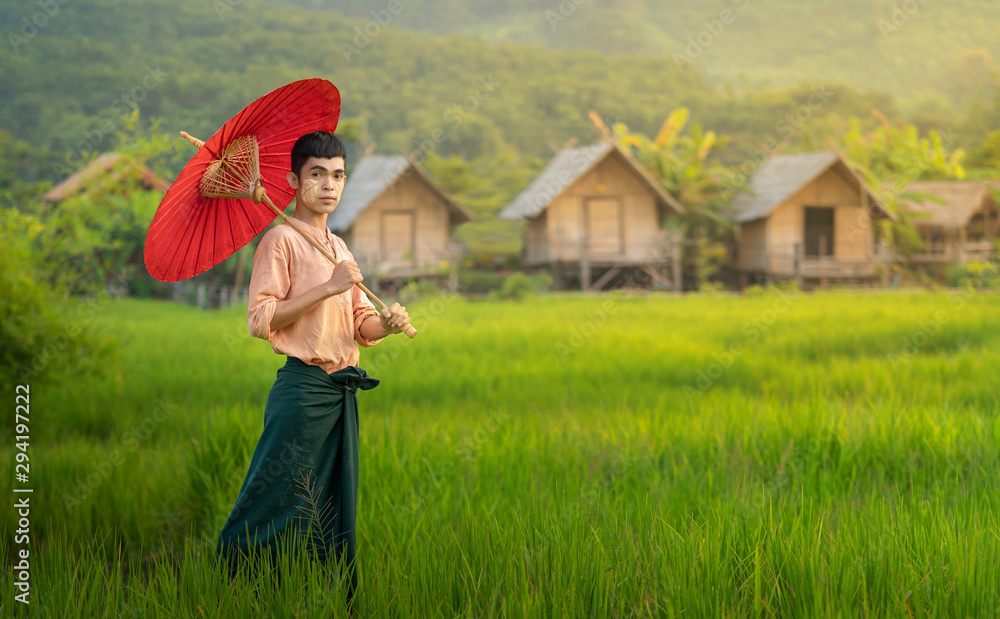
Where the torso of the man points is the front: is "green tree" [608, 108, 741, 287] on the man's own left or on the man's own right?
on the man's own left

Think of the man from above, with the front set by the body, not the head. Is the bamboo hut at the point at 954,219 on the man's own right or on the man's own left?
on the man's own left

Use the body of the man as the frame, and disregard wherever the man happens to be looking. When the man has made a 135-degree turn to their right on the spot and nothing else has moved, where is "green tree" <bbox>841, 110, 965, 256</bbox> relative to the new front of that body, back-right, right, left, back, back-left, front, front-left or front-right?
back-right

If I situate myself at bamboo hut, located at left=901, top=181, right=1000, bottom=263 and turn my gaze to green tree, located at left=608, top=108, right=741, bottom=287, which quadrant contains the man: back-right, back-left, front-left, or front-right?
front-left

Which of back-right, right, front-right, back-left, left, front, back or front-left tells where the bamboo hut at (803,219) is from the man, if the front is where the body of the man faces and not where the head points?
left

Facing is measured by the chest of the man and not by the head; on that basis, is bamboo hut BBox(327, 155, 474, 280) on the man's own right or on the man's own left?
on the man's own left
